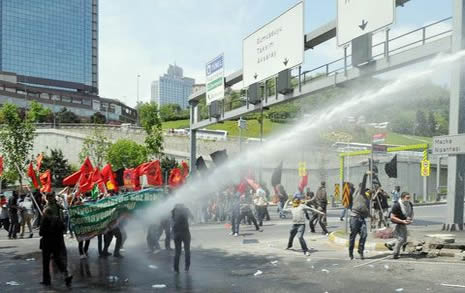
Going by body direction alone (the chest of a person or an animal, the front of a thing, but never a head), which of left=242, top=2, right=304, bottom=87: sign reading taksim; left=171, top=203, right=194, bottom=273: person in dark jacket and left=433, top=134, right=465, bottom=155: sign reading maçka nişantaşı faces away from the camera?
the person in dark jacket

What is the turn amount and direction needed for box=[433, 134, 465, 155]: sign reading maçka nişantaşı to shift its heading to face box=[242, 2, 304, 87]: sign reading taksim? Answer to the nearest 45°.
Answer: approximately 135° to its right

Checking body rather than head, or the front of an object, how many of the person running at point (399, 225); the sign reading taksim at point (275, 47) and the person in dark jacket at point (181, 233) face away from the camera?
1

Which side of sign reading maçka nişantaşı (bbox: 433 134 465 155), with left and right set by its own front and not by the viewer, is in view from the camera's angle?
front

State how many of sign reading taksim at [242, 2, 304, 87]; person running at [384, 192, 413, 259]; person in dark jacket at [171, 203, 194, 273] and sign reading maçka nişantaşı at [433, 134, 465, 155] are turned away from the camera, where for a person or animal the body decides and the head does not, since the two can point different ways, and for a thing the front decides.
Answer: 1

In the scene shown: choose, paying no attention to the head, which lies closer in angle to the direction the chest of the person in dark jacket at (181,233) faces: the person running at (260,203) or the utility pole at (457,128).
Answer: the person running

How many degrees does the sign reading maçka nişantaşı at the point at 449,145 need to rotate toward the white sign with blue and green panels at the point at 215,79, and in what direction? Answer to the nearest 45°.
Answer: approximately 135° to its right

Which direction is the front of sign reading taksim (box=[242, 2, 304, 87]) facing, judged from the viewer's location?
facing the viewer and to the left of the viewer

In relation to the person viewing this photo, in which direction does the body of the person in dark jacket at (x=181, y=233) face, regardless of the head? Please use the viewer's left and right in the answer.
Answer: facing away from the viewer

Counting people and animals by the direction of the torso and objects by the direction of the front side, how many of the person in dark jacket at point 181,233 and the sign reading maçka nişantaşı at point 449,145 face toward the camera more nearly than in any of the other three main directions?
1

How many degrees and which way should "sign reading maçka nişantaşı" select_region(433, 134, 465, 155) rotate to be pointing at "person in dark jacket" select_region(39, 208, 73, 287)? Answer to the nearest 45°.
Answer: approximately 45° to its right

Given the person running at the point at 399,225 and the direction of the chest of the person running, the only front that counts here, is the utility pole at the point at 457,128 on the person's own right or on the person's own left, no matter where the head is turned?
on the person's own left
